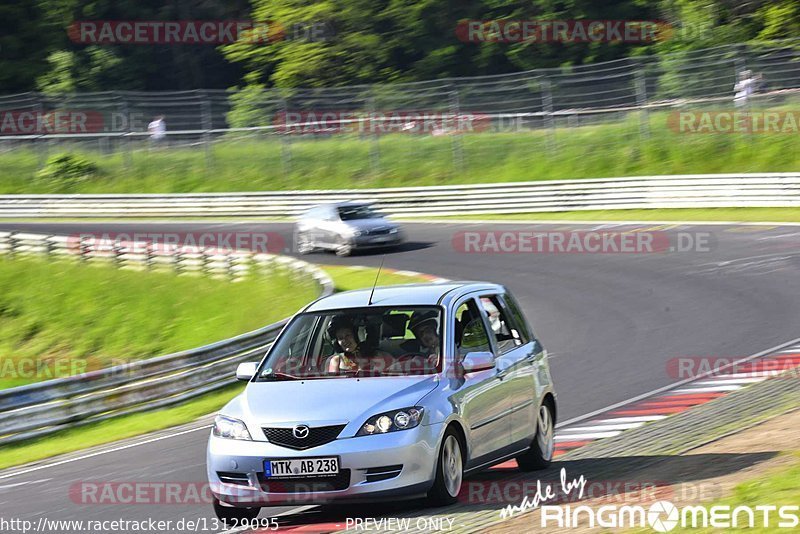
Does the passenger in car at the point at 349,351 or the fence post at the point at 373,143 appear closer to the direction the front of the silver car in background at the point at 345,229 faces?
the passenger in car

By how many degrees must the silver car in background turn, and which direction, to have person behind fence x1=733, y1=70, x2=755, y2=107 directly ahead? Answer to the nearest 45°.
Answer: approximately 45° to its left

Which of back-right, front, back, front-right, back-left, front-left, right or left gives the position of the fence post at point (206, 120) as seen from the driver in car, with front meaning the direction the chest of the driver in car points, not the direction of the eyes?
back-right

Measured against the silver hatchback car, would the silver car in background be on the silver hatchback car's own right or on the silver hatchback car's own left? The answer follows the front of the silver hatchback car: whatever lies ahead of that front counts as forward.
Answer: on the silver hatchback car's own right

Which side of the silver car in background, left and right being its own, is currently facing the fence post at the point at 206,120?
back

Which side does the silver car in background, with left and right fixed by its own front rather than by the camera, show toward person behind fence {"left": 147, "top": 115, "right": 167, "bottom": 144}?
back

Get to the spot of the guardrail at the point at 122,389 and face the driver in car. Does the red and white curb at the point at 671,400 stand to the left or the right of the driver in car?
left

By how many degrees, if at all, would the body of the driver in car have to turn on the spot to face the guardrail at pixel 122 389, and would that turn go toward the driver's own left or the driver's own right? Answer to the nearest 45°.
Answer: approximately 90° to the driver's own right

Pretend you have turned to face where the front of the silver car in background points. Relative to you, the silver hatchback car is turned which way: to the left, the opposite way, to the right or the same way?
to the right

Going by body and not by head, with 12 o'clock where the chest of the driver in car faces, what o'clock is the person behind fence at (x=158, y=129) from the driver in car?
The person behind fence is roughly at 4 o'clock from the driver in car.
